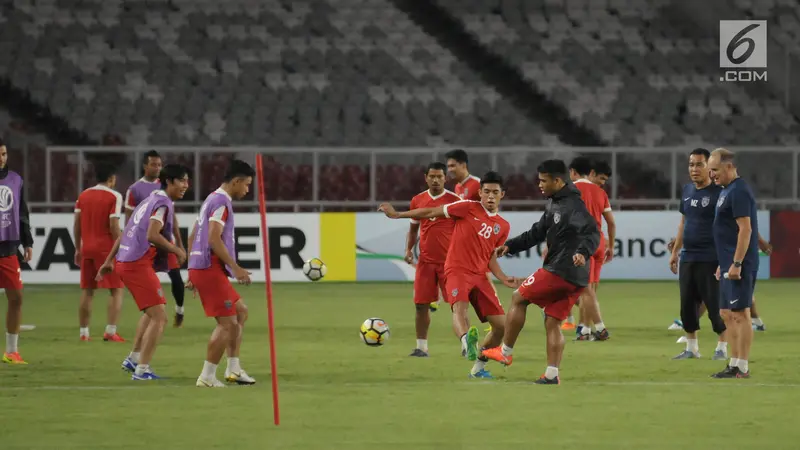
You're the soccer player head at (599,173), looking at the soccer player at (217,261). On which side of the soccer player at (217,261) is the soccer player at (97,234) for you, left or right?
right

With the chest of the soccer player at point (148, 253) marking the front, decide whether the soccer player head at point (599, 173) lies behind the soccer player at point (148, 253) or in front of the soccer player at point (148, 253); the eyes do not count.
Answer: in front

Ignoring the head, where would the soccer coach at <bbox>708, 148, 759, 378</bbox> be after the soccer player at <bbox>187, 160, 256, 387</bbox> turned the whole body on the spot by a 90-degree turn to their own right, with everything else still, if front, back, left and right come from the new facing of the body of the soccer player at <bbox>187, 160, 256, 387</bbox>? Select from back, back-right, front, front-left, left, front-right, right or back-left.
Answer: left

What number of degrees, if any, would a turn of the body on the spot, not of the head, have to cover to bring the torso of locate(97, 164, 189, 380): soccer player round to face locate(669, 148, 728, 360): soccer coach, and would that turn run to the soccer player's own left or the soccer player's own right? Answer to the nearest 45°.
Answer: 0° — they already face them

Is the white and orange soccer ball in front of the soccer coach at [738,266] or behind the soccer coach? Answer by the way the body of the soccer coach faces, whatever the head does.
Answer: in front

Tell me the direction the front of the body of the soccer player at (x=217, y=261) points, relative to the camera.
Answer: to the viewer's right

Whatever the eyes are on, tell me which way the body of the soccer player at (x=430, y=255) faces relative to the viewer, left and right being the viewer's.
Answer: facing the viewer

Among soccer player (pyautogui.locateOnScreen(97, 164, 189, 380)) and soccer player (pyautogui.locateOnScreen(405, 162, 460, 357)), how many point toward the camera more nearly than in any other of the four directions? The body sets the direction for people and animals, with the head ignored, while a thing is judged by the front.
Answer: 1

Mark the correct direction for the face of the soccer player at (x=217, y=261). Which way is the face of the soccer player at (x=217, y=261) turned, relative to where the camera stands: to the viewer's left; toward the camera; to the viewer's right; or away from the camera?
to the viewer's right

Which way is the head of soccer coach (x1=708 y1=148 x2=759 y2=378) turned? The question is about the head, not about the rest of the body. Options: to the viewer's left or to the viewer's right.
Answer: to the viewer's left

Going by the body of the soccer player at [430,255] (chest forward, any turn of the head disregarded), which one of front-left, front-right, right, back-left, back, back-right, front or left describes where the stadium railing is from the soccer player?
back
